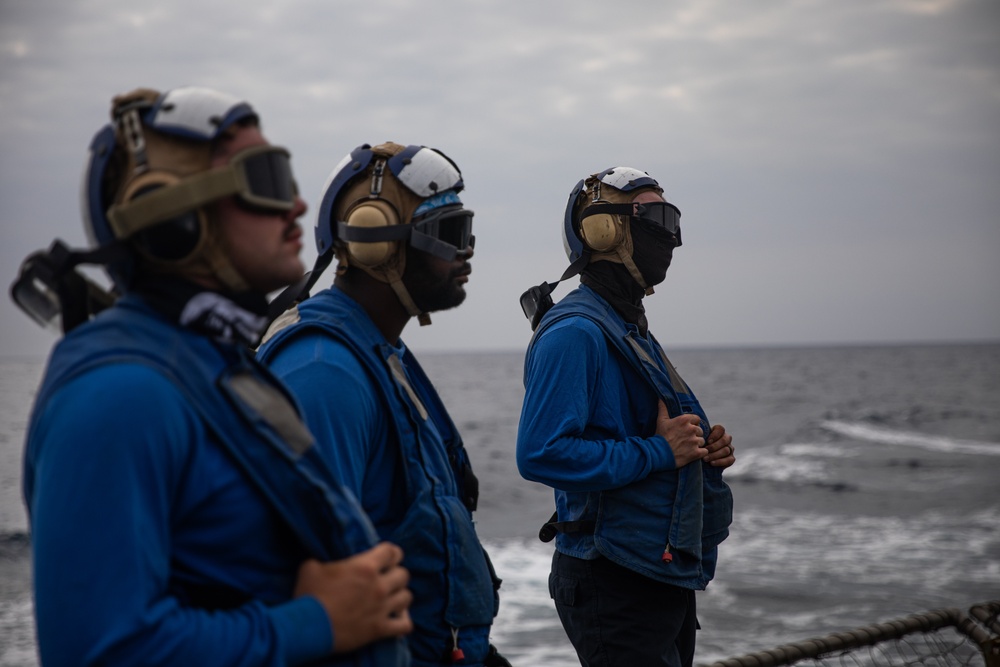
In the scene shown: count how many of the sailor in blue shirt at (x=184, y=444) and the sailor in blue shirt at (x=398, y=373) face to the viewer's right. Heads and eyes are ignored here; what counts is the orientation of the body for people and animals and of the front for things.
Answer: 2

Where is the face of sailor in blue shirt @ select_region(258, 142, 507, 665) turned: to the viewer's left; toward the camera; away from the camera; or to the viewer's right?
to the viewer's right

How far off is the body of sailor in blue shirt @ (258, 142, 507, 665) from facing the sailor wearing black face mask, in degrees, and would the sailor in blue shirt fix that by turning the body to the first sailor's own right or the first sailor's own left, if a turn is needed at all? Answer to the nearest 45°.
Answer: approximately 45° to the first sailor's own left

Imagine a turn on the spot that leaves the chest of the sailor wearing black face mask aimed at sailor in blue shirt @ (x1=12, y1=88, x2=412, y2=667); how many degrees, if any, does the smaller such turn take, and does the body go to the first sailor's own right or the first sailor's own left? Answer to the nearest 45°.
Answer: approximately 90° to the first sailor's own right

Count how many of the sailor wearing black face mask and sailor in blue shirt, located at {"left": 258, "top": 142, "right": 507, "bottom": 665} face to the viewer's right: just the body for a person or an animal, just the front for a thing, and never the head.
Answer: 2

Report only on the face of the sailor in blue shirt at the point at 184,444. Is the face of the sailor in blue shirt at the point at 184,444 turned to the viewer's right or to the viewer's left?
to the viewer's right

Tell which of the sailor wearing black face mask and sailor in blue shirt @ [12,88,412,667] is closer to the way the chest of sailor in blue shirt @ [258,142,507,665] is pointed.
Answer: the sailor wearing black face mask

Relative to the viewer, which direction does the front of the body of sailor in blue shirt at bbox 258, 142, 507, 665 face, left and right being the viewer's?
facing to the right of the viewer

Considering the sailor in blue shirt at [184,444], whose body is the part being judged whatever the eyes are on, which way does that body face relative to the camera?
to the viewer's right

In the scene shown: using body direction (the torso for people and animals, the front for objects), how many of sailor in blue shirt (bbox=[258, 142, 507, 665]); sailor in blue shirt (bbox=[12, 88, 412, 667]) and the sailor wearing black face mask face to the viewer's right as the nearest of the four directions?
3

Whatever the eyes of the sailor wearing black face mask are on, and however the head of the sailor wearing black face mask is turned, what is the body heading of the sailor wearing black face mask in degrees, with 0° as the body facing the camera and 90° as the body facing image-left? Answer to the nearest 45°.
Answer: approximately 270°
